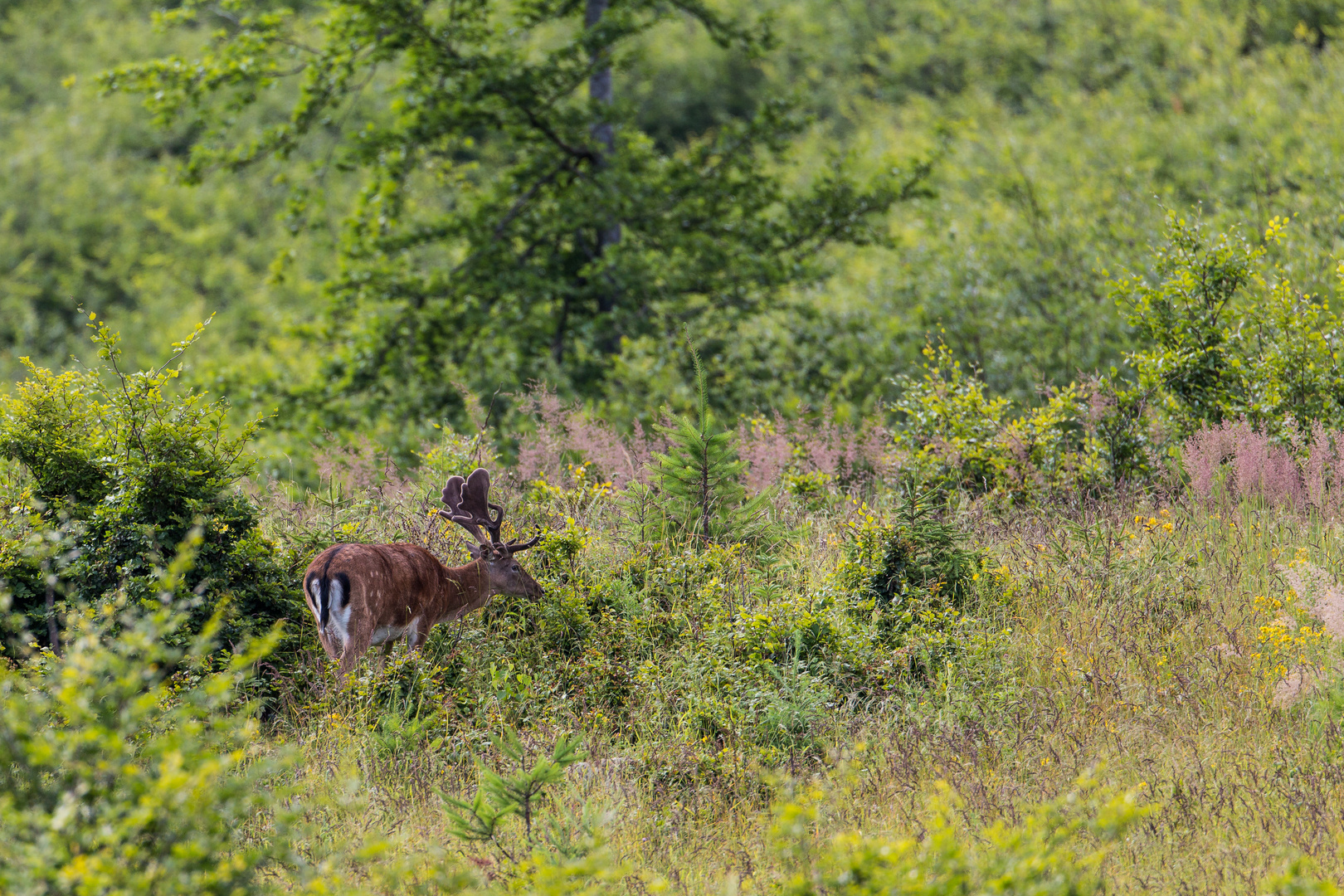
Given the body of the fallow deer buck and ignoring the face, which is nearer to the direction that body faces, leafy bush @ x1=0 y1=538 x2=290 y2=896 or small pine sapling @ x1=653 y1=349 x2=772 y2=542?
the small pine sapling

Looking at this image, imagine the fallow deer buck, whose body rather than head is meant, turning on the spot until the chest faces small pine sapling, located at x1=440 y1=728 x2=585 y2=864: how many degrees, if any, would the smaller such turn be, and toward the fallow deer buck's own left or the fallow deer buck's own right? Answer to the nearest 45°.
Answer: approximately 135° to the fallow deer buck's own right

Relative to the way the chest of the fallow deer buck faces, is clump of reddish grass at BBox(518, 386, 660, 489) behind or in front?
in front

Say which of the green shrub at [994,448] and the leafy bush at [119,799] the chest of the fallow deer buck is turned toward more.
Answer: the green shrub

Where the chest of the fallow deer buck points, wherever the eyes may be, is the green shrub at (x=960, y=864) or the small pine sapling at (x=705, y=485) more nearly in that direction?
the small pine sapling

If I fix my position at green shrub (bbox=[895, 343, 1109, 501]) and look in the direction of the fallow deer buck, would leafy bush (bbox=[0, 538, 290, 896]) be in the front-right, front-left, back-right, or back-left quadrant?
front-left

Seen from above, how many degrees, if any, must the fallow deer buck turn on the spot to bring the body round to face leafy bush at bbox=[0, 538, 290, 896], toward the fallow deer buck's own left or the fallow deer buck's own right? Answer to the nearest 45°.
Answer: approximately 135° to the fallow deer buck's own right

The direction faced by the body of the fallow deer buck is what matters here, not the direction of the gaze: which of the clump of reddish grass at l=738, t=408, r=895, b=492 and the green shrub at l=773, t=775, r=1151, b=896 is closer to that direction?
the clump of reddish grass

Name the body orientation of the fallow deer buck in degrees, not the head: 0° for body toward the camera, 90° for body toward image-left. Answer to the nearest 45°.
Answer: approximately 225°

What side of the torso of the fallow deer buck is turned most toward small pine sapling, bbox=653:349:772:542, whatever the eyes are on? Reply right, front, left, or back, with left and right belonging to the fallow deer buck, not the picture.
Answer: front

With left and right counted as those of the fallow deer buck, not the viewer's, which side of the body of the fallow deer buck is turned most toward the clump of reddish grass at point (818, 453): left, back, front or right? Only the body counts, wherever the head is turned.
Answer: front

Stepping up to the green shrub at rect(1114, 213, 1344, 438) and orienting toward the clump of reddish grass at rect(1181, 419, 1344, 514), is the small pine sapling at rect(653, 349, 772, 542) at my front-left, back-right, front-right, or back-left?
front-right

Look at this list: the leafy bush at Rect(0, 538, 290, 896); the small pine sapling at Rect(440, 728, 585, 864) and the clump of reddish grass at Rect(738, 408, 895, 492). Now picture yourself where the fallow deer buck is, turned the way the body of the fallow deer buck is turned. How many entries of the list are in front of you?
1

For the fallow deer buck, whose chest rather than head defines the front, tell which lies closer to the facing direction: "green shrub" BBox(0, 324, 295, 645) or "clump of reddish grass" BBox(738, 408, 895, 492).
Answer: the clump of reddish grass
